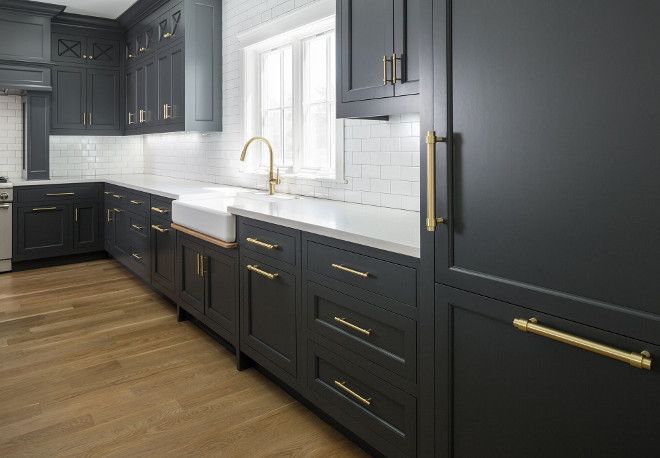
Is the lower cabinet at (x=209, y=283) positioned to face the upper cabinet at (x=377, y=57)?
no

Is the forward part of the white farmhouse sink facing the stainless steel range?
no

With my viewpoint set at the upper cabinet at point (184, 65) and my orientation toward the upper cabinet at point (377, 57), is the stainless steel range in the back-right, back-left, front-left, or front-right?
back-right

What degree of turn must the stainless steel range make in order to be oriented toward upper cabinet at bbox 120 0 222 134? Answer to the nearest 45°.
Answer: approximately 45° to its left

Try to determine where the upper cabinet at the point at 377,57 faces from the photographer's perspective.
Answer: facing the viewer and to the left of the viewer

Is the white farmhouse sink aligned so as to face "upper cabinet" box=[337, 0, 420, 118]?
no

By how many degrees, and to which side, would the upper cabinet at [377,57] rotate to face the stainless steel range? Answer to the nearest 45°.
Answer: approximately 90° to its right

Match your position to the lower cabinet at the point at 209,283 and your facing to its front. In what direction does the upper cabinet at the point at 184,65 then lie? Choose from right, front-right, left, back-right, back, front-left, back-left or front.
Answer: back-right

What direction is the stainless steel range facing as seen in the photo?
toward the camera

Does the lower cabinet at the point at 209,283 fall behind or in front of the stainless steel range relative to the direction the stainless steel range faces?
in front

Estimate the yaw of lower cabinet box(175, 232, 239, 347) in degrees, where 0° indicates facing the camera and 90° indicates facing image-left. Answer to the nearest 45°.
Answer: approximately 45°

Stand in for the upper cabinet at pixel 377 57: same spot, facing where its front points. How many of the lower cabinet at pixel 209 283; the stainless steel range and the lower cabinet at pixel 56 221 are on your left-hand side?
0
